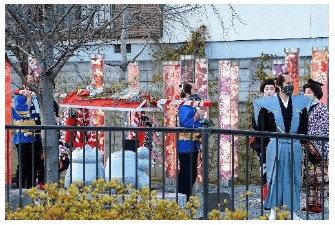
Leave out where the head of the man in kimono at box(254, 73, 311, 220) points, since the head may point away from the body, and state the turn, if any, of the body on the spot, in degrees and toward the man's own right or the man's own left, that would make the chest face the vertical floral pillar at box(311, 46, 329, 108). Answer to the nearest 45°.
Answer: approximately 180°

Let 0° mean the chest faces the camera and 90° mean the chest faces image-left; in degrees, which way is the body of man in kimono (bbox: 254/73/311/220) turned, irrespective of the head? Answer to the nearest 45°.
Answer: approximately 0°

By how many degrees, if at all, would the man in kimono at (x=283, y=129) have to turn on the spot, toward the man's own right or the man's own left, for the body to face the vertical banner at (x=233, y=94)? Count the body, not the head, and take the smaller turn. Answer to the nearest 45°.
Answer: approximately 180°

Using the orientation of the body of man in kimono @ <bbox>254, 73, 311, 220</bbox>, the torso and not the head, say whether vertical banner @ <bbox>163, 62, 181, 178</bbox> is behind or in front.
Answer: behind

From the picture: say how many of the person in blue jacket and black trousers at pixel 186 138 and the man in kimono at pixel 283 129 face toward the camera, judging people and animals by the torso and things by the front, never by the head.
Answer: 1

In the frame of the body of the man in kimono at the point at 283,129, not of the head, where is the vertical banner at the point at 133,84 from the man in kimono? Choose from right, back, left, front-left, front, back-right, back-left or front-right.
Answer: back-right

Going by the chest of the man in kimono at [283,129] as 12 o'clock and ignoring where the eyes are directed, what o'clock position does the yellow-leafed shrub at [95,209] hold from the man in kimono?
The yellow-leafed shrub is roughly at 1 o'clock from the man in kimono.
